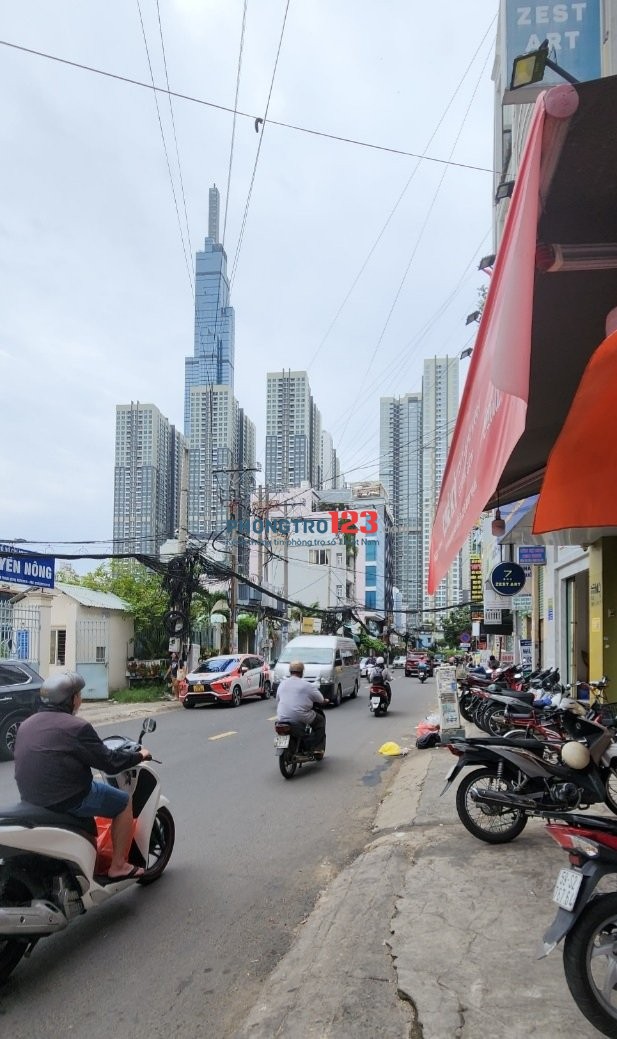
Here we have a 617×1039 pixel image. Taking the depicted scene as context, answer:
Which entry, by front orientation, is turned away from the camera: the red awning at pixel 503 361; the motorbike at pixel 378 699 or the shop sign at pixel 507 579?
the motorbike

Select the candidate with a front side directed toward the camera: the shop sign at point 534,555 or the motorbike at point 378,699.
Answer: the shop sign

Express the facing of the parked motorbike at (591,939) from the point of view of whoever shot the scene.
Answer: facing away from the viewer and to the right of the viewer

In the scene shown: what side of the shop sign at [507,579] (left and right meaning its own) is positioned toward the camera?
front

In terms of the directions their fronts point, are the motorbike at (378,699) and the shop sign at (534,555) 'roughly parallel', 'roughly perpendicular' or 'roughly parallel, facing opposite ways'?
roughly parallel, facing opposite ways

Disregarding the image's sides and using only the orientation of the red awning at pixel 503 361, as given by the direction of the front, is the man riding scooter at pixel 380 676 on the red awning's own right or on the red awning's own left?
on the red awning's own right

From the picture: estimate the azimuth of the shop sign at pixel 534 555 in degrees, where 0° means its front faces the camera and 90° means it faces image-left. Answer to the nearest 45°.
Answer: approximately 0°

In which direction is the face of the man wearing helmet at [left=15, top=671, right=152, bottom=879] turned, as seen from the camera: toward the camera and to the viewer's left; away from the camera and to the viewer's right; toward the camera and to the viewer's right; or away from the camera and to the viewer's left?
away from the camera and to the viewer's right

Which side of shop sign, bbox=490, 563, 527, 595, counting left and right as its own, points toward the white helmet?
front

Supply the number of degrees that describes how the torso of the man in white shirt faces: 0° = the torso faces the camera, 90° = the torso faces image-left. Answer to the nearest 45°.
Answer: approximately 225°

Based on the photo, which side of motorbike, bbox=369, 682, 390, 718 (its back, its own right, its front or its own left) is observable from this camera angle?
back

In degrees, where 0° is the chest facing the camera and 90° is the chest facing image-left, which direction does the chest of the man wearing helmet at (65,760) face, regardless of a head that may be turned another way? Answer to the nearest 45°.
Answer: approximately 225°

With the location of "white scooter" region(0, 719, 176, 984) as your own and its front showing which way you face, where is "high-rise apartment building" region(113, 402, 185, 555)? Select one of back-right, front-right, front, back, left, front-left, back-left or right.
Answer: front-left

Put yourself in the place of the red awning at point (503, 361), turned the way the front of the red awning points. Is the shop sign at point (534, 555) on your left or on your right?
on your right

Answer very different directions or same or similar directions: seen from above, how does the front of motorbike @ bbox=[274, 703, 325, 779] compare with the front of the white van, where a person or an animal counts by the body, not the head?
very different directions

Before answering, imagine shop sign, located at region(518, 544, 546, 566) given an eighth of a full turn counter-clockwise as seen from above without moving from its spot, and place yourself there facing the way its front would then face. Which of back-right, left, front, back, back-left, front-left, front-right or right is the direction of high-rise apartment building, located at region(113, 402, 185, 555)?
back

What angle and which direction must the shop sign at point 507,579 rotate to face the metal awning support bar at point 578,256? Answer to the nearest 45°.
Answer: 0° — it already faces it

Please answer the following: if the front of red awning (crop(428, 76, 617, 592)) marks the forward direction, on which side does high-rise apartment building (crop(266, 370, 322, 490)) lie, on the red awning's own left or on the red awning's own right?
on the red awning's own right

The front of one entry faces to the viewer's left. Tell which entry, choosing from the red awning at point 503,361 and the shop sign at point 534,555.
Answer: the red awning
